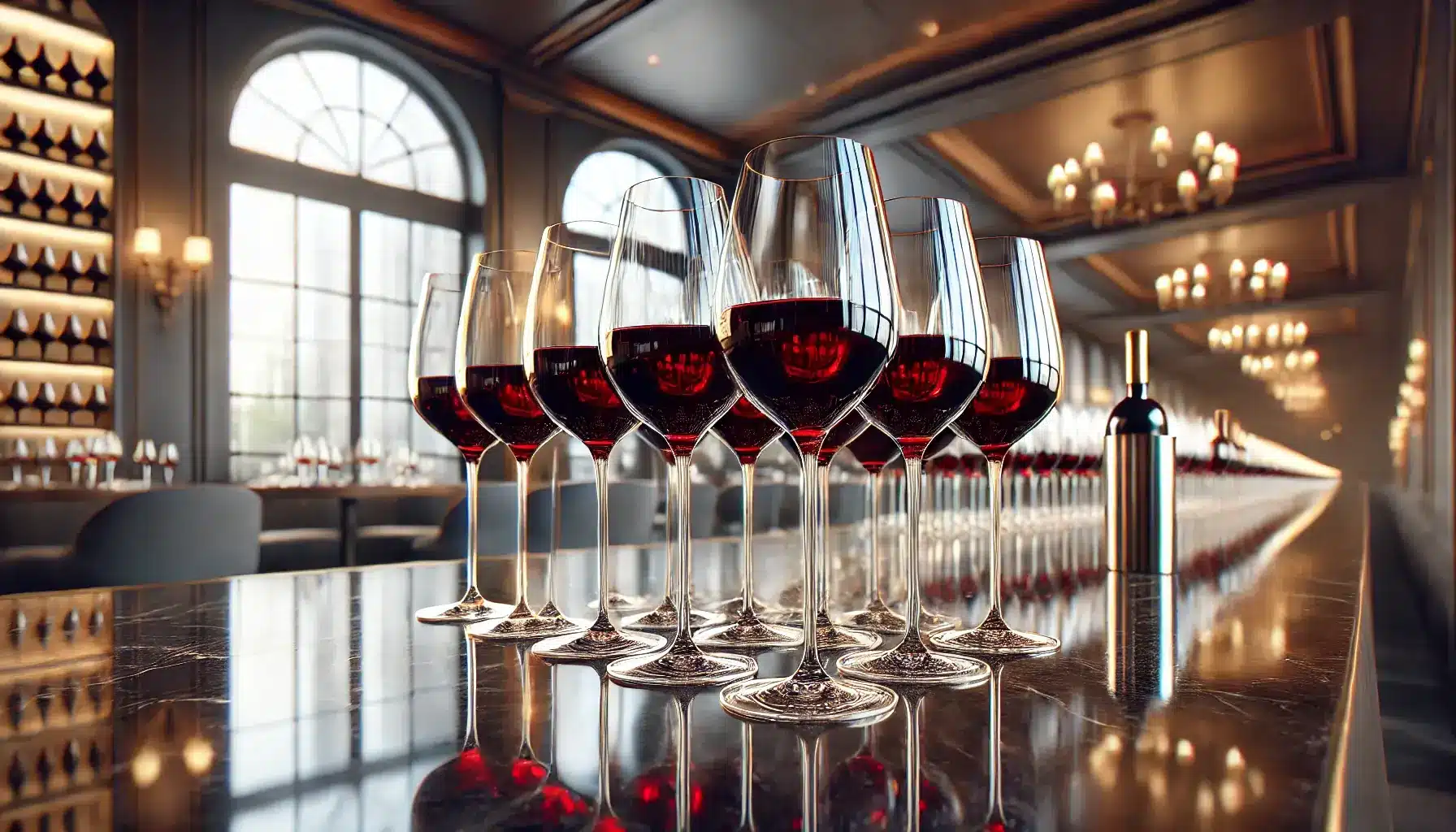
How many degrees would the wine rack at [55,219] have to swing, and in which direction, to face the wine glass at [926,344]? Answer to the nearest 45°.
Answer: approximately 45° to its right

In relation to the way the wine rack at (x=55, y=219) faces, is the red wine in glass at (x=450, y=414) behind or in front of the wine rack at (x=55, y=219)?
in front

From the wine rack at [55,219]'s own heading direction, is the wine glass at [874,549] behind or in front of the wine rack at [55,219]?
in front

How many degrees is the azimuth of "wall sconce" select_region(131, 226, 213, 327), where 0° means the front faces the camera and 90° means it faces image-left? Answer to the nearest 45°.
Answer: approximately 315°

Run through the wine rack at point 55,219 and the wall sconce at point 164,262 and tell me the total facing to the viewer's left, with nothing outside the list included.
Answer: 0

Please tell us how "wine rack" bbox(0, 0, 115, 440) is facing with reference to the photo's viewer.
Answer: facing the viewer and to the right of the viewer

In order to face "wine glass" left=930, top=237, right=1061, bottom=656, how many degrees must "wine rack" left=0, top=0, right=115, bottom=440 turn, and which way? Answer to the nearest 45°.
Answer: approximately 45° to its right

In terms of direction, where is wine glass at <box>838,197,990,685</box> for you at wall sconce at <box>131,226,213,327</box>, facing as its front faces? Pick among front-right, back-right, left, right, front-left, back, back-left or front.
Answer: front-right

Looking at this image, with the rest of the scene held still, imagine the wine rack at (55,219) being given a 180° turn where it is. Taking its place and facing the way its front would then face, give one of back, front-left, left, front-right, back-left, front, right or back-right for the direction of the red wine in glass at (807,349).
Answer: back-left
